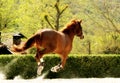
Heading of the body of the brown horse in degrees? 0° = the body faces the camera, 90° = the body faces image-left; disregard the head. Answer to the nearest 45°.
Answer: approximately 270°
